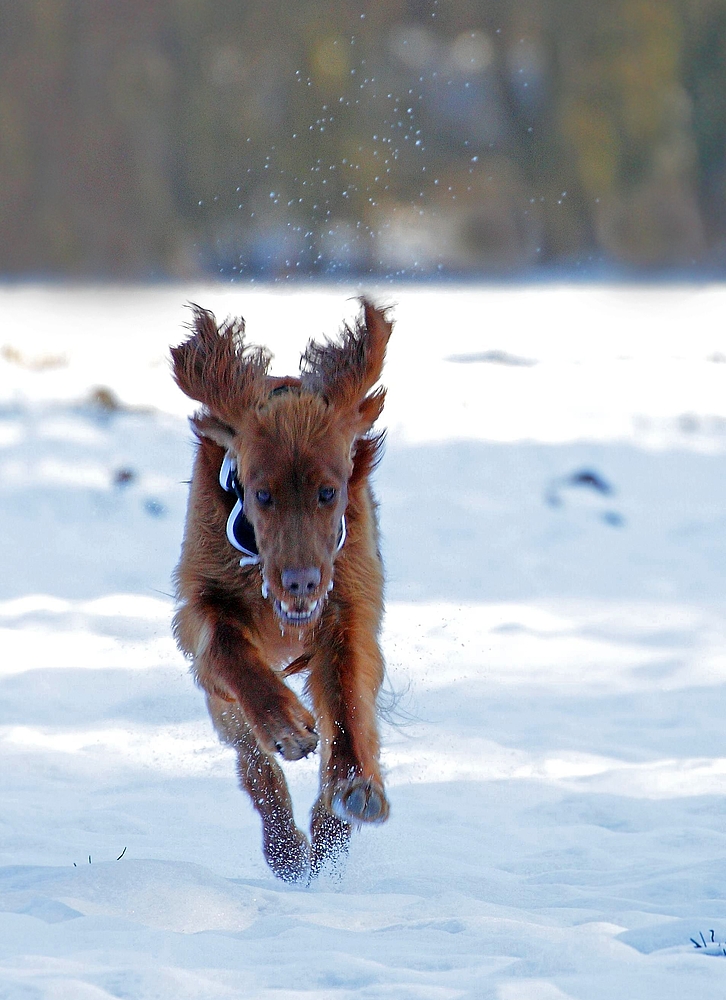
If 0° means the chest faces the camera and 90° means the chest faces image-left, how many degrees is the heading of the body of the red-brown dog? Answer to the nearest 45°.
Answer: approximately 0°
